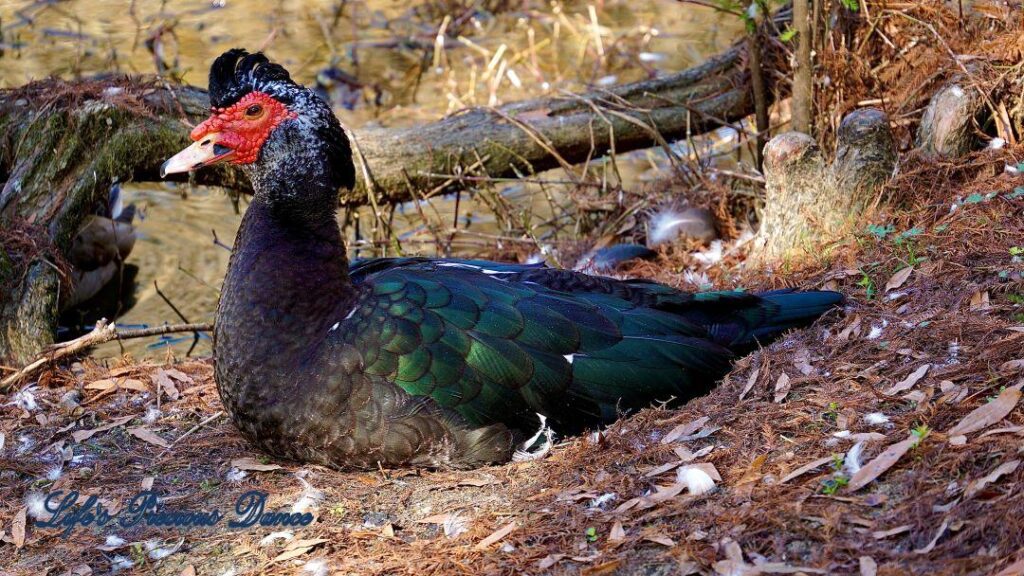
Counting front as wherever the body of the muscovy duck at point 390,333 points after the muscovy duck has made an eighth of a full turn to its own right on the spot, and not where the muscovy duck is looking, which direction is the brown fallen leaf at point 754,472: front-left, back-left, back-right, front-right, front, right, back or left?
back

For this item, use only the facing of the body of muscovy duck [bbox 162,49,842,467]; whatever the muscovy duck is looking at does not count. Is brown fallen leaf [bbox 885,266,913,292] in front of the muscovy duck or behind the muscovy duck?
behind

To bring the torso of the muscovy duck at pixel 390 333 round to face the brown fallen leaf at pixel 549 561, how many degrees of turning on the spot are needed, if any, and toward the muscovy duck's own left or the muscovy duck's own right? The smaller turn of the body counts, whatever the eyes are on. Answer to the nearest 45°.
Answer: approximately 90° to the muscovy duck's own left

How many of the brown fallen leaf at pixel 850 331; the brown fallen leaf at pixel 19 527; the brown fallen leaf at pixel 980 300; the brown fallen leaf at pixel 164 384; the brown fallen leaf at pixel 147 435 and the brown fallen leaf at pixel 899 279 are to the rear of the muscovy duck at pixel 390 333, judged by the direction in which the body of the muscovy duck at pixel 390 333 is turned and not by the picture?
3

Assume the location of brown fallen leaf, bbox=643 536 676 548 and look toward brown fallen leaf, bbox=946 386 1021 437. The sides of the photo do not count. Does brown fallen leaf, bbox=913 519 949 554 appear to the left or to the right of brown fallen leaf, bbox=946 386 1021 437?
right

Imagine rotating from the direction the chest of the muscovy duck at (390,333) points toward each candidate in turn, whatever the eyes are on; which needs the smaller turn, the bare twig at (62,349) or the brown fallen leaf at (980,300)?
the bare twig

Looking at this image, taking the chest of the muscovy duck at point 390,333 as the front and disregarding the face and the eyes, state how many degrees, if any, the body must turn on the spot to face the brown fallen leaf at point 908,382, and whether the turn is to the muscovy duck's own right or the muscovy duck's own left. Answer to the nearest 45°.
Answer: approximately 180°

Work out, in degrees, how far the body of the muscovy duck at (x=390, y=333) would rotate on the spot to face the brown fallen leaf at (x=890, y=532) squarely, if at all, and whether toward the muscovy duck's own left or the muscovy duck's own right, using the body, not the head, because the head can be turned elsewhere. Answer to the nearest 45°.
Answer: approximately 135° to the muscovy duck's own left

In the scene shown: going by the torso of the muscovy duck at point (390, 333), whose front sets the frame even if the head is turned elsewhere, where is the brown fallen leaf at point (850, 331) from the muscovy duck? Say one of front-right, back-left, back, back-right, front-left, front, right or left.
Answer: back

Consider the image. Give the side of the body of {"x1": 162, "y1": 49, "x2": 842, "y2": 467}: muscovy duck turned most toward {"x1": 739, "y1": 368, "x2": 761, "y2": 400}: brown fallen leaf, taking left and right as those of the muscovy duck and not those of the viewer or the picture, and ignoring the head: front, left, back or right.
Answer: back

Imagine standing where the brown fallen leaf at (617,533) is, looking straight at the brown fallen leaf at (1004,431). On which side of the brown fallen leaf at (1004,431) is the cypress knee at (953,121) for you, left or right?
left

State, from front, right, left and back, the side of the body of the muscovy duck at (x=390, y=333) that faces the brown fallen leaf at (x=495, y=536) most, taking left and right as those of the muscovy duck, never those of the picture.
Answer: left

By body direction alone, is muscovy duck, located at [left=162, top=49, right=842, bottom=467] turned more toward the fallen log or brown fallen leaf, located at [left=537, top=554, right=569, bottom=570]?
the fallen log

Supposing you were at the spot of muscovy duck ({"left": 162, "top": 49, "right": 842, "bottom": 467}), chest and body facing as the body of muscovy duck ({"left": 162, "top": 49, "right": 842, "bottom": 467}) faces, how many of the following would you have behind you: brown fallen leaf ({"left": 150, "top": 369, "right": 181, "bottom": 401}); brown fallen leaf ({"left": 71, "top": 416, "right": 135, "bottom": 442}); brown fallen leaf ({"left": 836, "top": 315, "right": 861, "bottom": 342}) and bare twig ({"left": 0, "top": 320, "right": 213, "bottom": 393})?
1

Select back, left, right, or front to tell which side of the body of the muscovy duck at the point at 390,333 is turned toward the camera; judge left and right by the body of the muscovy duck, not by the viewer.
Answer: left

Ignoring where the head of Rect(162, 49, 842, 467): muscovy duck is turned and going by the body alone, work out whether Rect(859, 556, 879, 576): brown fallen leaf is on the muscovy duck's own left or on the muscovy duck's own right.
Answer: on the muscovy duck's own left

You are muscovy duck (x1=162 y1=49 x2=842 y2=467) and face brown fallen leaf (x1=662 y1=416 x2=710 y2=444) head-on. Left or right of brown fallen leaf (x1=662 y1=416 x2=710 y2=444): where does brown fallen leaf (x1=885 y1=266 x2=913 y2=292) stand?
left
